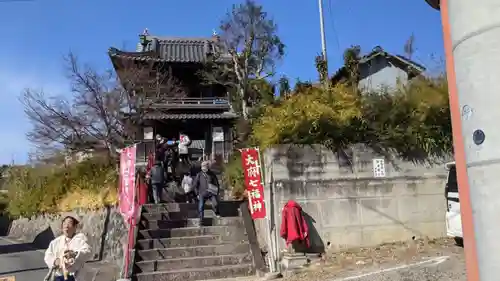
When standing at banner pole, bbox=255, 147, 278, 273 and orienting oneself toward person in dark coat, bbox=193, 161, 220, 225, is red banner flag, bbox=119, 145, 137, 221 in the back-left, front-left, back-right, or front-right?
front-left

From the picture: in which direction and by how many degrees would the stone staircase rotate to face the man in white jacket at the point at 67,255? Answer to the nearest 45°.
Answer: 0° — it already faces them

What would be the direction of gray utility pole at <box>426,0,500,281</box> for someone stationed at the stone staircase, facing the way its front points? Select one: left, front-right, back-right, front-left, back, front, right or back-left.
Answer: front

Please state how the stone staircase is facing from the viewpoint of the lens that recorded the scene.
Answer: facing the viewer

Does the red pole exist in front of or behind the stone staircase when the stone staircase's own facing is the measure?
in front

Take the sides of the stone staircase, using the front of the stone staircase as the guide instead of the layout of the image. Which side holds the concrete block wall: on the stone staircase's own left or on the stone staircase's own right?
on the stone staircase's own left
